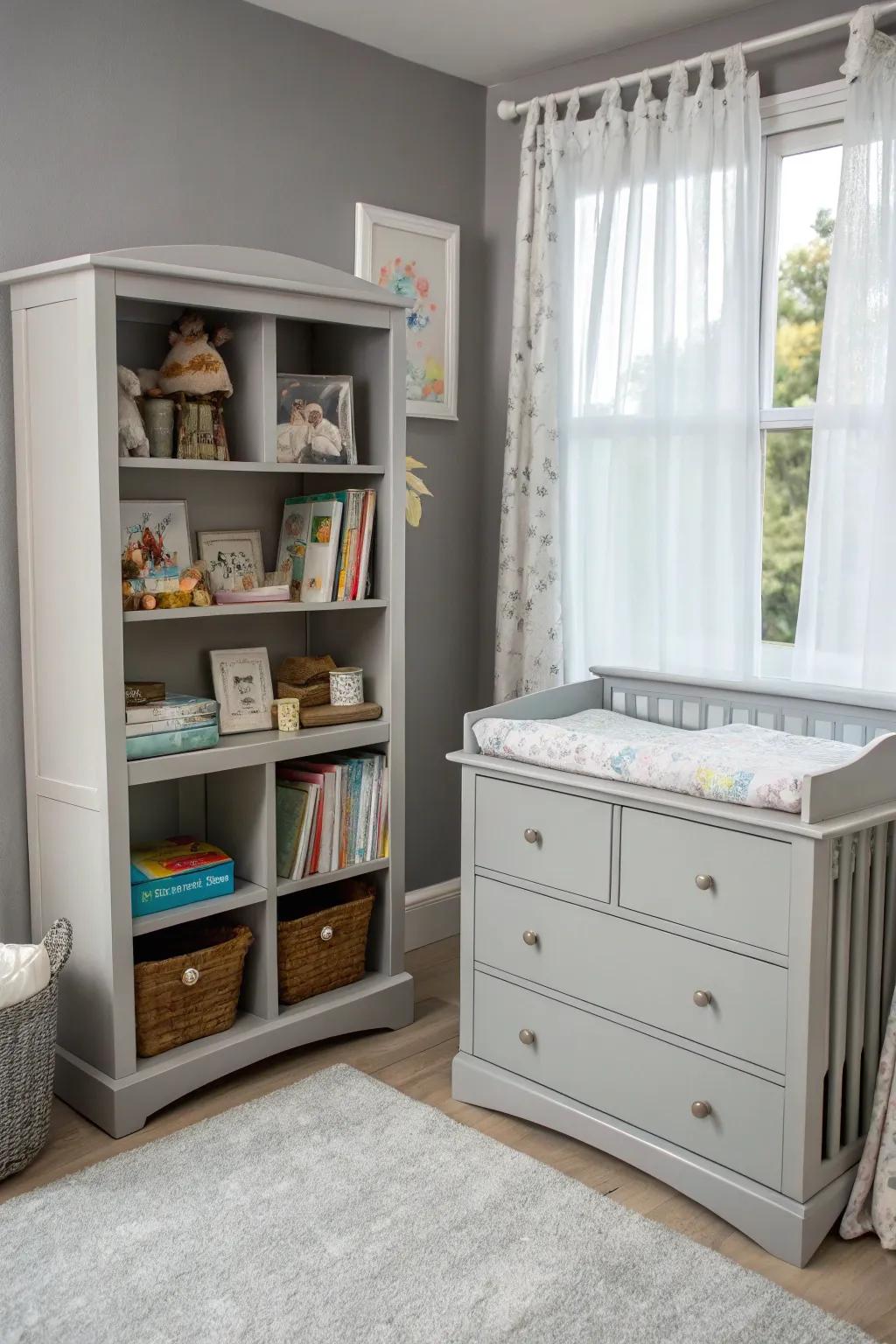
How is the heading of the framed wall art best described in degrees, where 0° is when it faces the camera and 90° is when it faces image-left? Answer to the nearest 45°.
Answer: approximately 315°

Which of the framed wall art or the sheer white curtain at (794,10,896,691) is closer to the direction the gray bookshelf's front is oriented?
the sheer white curtain

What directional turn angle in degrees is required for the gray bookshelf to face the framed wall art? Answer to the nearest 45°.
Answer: approximately 90° to its left

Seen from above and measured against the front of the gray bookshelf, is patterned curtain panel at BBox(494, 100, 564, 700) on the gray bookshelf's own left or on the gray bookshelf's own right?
on the gray bookshelf's own left

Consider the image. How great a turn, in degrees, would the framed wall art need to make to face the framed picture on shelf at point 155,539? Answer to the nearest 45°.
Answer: approximately 90° to its right

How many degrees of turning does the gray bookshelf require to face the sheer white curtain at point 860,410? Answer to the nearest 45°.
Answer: approximately 45° to its left
